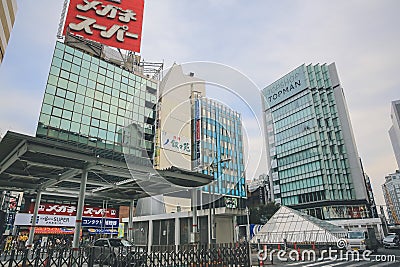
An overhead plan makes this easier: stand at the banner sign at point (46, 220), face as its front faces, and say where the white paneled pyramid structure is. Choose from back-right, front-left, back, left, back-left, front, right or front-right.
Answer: front-left

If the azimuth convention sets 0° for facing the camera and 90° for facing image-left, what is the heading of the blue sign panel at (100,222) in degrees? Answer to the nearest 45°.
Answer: approximately 0°

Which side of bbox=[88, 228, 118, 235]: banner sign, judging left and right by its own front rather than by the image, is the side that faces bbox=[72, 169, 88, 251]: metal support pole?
front

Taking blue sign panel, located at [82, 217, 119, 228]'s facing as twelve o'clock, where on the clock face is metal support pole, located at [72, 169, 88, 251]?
The metal support pole is roughly at 12 o'clock from the blue sign panel.

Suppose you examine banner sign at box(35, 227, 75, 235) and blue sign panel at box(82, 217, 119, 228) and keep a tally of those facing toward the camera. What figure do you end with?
2

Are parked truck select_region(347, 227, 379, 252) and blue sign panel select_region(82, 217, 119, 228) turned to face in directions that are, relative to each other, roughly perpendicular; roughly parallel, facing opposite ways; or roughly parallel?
roughly perpendicular

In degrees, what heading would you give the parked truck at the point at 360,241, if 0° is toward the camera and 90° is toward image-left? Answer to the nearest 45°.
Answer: approximately 45°

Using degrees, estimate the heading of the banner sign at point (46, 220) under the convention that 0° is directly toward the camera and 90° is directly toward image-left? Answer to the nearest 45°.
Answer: approximately 0°

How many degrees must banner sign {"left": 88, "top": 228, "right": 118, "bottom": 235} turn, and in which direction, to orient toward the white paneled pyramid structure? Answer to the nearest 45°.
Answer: approximately 45° to its left

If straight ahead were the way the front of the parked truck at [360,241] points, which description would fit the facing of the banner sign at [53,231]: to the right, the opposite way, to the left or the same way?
to the left

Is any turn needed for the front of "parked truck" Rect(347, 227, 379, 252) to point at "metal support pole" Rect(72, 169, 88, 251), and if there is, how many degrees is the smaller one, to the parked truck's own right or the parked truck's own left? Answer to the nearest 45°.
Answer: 0° — it already faces it
